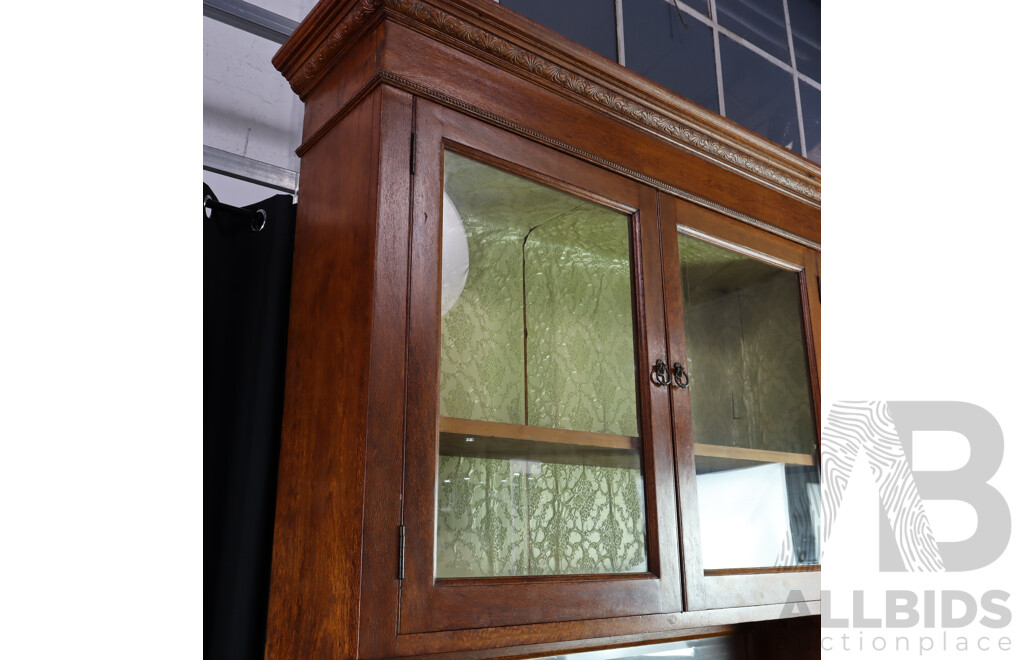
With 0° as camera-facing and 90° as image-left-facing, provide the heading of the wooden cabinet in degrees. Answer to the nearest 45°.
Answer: approximately 315°
